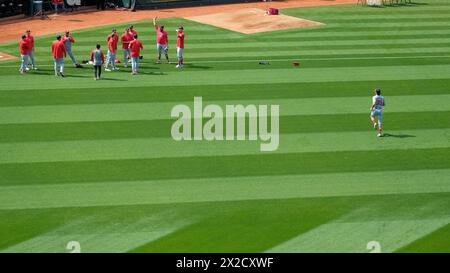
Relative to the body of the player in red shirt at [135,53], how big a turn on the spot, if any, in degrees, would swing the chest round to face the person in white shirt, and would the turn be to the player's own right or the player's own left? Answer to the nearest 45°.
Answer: approximately 135° to the player's own right

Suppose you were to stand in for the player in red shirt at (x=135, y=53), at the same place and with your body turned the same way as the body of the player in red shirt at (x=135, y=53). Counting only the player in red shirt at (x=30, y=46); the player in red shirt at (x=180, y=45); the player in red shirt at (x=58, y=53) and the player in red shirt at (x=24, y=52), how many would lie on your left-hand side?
3

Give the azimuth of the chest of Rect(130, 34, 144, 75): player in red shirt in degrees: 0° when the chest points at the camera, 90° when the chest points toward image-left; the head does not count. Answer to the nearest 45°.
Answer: approximately 180°

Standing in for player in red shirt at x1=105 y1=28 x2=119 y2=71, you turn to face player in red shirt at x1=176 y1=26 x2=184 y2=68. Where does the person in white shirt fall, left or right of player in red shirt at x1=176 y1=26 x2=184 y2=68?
right

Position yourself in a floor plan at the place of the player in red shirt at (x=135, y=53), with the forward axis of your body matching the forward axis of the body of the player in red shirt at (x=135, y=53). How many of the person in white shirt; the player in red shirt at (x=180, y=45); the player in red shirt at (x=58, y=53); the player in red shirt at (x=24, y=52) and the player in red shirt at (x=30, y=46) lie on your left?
3

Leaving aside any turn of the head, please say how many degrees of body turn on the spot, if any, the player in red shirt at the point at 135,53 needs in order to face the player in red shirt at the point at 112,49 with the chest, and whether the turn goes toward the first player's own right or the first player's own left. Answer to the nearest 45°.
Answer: approximately 45° to the first player's own left
